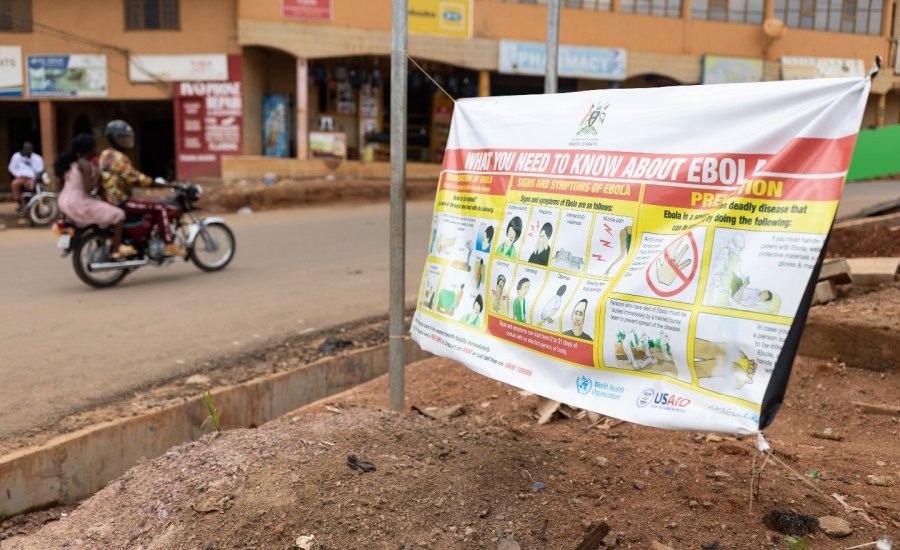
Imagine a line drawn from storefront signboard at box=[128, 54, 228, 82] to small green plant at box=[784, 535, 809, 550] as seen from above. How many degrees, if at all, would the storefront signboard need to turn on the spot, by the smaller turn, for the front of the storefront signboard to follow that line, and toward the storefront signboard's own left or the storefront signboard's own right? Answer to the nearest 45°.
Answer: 0° — it already faces it

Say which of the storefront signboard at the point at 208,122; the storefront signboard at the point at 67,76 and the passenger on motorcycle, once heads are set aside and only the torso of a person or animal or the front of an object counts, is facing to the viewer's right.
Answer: the passenger on motorcycle

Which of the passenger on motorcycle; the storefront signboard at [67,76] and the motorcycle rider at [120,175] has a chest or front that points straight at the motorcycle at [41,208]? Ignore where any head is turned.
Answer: the storefront signboard

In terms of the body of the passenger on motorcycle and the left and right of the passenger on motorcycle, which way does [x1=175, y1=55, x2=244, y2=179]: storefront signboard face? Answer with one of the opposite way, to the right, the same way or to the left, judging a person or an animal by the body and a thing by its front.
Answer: to the right

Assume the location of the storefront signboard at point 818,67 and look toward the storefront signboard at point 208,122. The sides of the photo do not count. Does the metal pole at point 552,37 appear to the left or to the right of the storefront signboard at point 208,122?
left

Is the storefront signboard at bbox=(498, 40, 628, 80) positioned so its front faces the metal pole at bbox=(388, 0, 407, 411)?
yes

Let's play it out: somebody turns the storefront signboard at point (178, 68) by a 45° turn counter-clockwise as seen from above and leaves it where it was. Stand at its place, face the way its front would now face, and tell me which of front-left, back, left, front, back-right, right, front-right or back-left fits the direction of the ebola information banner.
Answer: front-right

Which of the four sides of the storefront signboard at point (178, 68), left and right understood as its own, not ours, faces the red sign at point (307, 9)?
left

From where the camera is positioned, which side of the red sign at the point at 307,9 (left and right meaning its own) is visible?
front

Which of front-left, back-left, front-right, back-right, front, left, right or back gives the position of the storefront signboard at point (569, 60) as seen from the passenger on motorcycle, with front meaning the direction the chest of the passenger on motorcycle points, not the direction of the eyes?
front-left

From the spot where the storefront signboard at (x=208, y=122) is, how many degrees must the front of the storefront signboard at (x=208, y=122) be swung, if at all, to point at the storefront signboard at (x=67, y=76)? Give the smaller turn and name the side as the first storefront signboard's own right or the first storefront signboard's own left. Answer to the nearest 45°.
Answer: approximately 90° to the first storefront signboard's own right

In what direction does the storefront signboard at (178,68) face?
toward the camera

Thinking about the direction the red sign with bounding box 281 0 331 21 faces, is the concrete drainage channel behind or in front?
in front

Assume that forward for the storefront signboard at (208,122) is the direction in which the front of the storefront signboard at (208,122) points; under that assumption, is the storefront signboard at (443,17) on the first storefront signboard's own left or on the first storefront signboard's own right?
on the first storefront signboard's own left
